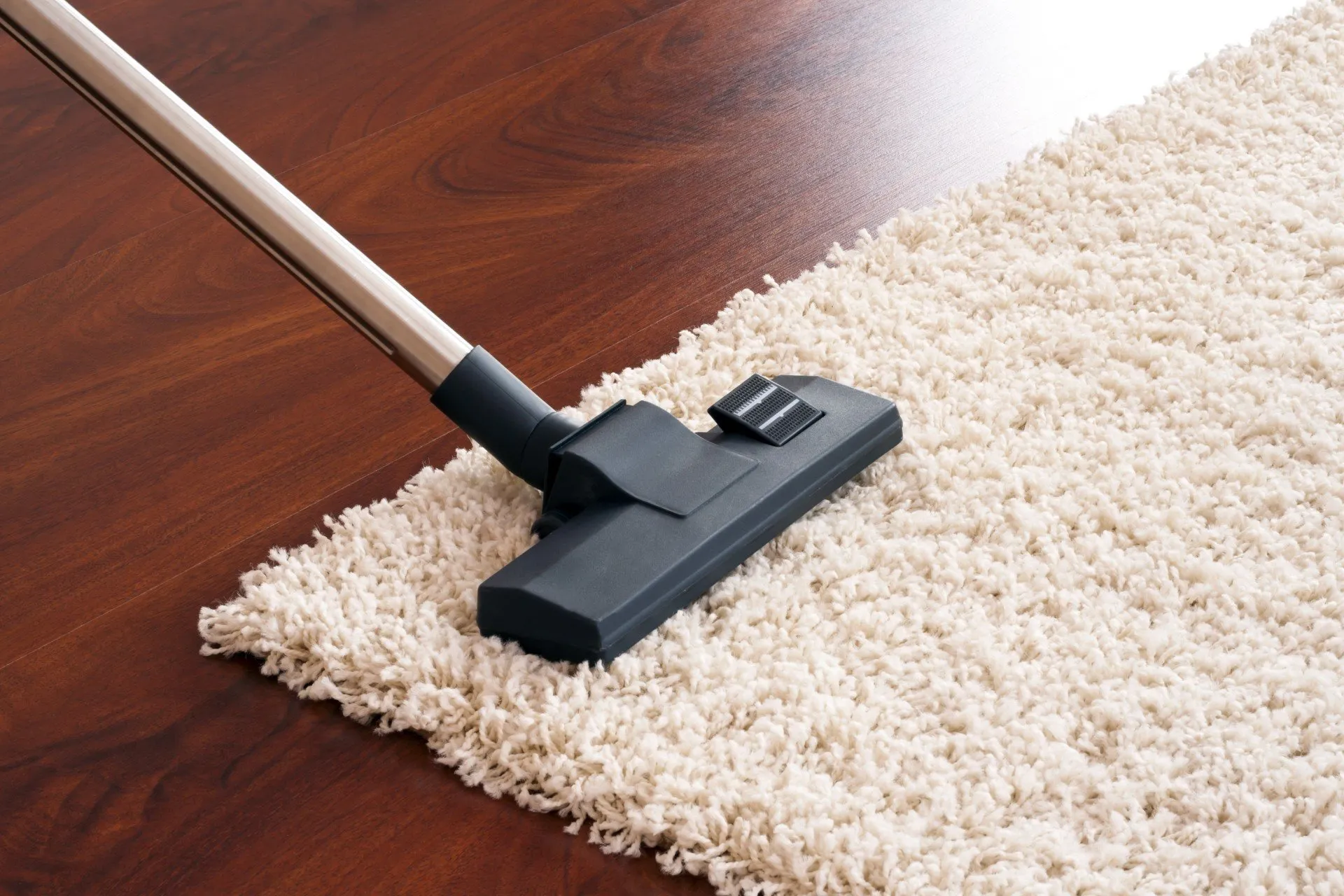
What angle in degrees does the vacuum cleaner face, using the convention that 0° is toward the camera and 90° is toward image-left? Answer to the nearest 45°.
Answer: approximately 315°
